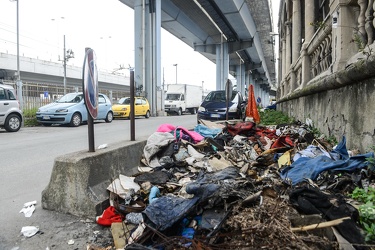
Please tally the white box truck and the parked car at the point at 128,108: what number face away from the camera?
0

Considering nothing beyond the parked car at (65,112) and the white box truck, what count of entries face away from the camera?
0

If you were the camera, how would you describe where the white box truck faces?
facing the viewer and to the left of the viewer

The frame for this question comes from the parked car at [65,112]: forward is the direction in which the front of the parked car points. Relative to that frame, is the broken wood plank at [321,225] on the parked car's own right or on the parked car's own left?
on the parked car's own left

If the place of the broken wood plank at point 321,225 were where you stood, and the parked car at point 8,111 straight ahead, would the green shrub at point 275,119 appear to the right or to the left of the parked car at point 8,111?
right

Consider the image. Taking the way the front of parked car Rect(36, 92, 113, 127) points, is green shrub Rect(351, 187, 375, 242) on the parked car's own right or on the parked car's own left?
on the parked car's own left

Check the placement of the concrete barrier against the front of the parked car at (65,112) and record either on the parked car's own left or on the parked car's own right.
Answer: on the parked car's own left

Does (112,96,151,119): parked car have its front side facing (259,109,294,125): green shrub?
no

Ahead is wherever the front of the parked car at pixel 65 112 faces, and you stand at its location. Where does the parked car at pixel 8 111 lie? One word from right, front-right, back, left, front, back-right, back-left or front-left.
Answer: front

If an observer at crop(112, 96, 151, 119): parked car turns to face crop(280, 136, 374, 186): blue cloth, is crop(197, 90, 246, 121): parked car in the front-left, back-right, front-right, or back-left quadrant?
front-left

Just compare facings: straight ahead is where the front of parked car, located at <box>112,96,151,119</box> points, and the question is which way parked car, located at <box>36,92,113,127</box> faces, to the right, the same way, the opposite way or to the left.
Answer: the same way

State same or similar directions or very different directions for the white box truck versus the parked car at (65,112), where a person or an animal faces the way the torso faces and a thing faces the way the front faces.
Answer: same or similar directions

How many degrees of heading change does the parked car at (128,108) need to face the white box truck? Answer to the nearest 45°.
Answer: approximately 180°
